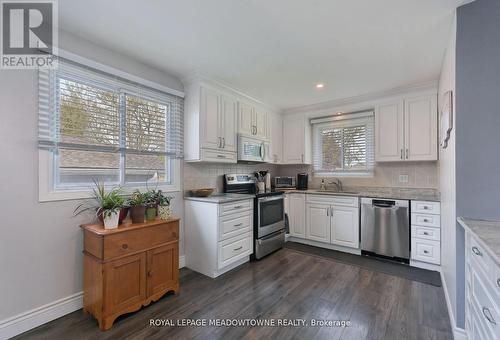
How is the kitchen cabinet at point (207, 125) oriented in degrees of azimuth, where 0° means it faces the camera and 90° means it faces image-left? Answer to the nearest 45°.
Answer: approximately 315°

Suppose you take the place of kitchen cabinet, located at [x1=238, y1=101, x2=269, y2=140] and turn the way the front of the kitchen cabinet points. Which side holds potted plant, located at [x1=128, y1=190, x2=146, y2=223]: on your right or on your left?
on your right

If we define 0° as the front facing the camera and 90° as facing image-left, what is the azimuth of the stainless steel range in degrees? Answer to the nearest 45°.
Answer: approximately 315°

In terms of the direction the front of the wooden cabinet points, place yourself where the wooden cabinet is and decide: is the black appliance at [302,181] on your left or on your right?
on your left

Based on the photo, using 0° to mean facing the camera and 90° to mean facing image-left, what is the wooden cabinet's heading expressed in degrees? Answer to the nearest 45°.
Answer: approximately 315°
